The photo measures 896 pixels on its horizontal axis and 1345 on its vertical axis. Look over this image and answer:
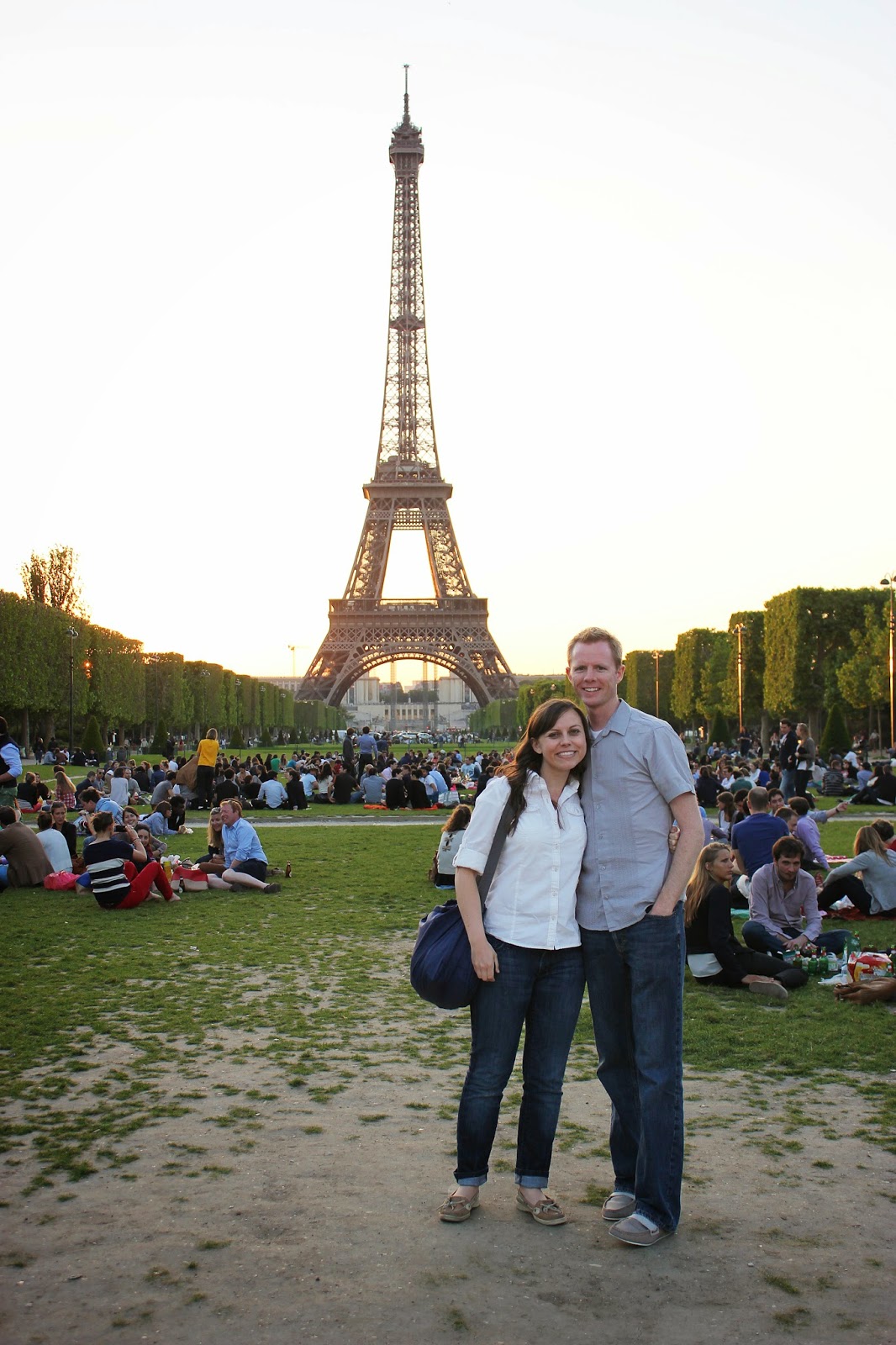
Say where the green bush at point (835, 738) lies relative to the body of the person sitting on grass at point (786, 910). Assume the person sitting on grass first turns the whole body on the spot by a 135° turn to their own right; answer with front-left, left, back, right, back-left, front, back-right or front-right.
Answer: front-right

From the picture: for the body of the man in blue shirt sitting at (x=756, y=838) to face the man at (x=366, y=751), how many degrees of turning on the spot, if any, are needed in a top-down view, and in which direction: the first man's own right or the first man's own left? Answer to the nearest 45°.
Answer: approximately 45° to the first man's own left

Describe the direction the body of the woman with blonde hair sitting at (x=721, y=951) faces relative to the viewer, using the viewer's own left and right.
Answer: facing to the right of the viewer

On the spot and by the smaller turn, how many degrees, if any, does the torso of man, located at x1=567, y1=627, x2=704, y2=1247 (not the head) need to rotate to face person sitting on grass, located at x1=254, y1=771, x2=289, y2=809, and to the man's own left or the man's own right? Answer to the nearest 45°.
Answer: approximately 135° to the man's own right

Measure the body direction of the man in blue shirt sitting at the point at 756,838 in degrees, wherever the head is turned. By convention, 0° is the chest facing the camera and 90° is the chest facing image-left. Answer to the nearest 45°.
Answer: approximately 180°

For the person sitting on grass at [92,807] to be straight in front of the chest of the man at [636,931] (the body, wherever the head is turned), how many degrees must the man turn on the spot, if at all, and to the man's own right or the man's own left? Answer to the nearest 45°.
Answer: approximately 90° to the man's own right

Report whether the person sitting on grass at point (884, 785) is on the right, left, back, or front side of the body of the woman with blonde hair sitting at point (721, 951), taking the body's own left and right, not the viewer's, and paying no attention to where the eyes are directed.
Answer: left

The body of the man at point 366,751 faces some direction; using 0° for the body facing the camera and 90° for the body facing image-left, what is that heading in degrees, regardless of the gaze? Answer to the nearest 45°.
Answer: approximately 180°

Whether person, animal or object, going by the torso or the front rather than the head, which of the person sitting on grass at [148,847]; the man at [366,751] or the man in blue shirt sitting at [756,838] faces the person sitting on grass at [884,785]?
the man in blue shirt sitting

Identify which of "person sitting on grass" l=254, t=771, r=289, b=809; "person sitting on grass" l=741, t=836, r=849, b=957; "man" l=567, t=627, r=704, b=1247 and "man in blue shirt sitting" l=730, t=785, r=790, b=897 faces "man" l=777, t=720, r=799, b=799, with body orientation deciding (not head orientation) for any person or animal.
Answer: the man in blue shirt sitting

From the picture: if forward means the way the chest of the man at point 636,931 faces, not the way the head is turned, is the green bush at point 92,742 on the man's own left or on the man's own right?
on the man's own right

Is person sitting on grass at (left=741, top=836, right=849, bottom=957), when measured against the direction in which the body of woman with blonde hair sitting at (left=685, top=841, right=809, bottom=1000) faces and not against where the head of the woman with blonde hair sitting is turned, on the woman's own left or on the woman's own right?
on the woman's own left

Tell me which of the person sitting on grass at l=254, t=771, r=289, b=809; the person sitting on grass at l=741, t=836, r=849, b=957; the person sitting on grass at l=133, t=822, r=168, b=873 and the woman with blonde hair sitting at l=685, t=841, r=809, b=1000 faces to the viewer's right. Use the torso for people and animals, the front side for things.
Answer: the woman with blonde hair sitting

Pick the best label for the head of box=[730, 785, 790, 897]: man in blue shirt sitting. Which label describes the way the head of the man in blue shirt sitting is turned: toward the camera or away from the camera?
away from the camera

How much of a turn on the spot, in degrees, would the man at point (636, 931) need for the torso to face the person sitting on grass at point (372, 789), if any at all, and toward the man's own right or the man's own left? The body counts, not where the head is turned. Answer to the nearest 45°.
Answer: approximately 135° to the man's own right

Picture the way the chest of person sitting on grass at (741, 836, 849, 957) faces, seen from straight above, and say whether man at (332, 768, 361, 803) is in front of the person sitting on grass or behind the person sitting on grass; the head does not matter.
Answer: behind
